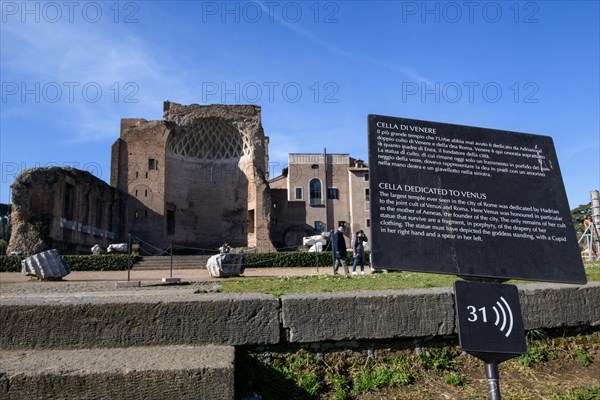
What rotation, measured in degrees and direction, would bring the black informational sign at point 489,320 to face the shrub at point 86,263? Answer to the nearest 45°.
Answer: approximately 135° to its right

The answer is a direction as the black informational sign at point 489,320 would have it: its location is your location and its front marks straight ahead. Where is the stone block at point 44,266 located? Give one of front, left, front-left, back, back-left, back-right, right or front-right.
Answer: back-right

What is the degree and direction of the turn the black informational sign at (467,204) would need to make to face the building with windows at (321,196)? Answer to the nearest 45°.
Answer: approximately 180°

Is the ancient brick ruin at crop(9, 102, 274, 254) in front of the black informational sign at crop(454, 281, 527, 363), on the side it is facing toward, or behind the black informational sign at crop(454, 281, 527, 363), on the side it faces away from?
behind

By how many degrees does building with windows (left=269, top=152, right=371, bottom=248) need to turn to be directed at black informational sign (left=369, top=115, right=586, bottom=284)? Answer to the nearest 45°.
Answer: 0° — it already faces it

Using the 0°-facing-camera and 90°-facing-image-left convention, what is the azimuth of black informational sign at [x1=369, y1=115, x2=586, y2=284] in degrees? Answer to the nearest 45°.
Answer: approximately 0°

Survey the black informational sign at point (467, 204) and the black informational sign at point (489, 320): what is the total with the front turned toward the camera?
2
